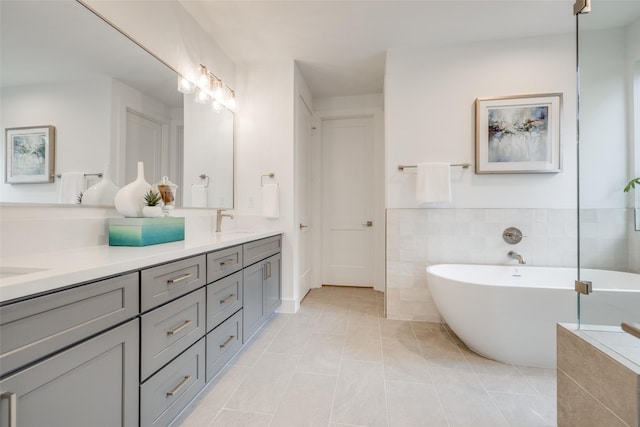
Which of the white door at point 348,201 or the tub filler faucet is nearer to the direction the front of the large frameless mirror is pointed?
the tub filler faucet

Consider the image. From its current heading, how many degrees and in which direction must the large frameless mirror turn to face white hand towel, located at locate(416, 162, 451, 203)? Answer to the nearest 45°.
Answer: approximately 45° to its left

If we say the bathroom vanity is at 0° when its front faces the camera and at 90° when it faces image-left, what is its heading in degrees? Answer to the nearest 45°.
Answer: approximately 315°

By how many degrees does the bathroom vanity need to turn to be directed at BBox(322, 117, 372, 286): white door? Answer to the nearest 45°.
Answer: approximately 90° to its left

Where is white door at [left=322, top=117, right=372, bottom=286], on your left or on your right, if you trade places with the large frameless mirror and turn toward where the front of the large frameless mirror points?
on your left

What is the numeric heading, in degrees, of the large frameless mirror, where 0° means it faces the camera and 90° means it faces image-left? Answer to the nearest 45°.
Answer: approximately 315°
